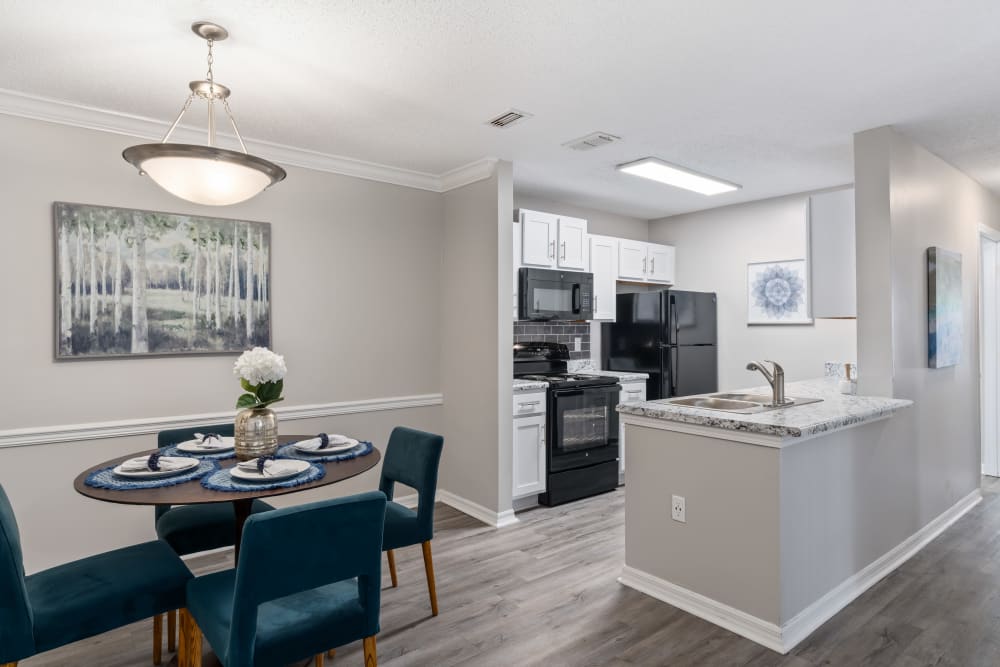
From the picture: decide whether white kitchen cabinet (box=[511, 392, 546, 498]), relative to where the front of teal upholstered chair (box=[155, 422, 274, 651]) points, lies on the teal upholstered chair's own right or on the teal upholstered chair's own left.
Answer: on the teal upholstered chair's own left

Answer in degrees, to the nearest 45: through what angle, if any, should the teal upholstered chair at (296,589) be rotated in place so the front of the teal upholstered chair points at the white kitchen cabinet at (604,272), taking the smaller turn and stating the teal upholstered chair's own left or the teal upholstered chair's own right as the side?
approximately 90° to the teal upholstered chair's own right

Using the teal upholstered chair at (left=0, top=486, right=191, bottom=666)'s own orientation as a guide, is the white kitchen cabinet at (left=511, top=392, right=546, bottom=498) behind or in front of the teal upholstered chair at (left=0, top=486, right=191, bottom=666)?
in front

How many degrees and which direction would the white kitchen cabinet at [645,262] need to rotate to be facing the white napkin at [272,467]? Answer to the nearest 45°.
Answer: approximately 45° to its right

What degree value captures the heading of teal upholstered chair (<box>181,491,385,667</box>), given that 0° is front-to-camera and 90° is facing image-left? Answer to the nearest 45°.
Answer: approximately 135°

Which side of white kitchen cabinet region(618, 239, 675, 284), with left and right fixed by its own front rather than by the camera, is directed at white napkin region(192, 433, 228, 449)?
right

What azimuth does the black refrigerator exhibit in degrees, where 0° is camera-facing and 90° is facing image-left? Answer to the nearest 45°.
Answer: approximately 315°

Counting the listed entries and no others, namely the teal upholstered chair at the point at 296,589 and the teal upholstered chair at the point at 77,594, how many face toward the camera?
0

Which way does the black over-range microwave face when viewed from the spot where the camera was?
facing the viewer and to the right of the viewer

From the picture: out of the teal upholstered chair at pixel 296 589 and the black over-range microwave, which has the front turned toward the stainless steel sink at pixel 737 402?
the black over-range microwave

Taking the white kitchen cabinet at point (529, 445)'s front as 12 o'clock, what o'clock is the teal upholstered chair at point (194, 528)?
The teal upholstered chair is roughly at 3 o'clock from the white kitchen cabinet.

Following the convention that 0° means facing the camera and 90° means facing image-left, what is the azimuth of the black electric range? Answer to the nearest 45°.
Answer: approximately 315°

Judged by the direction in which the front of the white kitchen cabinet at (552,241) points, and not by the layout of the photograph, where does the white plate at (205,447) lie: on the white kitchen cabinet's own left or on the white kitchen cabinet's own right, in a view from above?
on the white kitchen cabinet's own right
